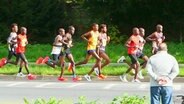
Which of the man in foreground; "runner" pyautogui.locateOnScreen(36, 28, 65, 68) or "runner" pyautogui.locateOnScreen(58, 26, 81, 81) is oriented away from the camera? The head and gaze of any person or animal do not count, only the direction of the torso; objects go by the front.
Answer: the man in foreground

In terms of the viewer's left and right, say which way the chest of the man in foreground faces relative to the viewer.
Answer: facing away from the viewer

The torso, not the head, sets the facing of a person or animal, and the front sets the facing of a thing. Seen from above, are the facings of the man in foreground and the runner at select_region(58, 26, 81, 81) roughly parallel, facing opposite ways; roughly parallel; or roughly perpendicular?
roughly perpendicular
